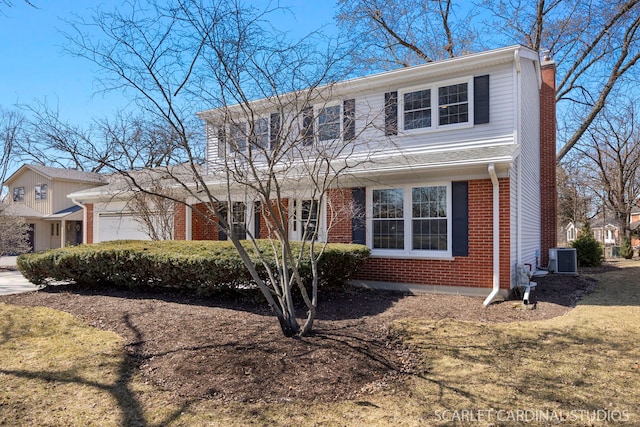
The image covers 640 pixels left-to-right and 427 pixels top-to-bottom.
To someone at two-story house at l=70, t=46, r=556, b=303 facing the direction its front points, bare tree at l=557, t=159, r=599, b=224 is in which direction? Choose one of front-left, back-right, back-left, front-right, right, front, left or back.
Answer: back

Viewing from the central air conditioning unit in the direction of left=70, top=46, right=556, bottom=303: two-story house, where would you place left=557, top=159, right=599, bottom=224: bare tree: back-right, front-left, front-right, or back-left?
back-right

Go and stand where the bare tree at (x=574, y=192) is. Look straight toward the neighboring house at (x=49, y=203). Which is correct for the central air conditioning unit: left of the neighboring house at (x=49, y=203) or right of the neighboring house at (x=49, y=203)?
left

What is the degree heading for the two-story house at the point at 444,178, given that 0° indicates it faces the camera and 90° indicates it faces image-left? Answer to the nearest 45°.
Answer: approximately 45°

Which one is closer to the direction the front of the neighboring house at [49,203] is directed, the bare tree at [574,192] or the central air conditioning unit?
the central air conditioning unit

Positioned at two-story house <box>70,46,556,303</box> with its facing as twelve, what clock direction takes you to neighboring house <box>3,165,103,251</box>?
The neighboring house is roughly at 3 o'clock from the two-story house.

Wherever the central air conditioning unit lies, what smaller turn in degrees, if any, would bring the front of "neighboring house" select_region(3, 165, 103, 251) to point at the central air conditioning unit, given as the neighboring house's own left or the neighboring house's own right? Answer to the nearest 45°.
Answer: approximately 90° to the neighboring house's own left

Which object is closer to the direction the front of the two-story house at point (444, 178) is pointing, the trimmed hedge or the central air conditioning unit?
the trimmed hedge

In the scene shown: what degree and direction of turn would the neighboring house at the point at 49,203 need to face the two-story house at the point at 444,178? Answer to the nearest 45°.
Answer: approximately 45° to its left

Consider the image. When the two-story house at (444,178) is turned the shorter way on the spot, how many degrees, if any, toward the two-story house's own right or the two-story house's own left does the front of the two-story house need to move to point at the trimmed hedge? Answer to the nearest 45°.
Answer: approximately 45° to the two-story house's own right

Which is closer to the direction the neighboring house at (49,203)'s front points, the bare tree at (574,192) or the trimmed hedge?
the trimmed hedge

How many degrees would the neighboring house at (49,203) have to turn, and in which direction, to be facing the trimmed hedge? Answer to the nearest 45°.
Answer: approximately 45° to its left

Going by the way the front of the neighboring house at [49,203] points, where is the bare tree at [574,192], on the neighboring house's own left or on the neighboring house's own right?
on the neighboring house's own left

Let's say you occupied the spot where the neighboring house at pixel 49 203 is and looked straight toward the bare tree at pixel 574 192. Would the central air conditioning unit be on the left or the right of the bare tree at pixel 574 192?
right
